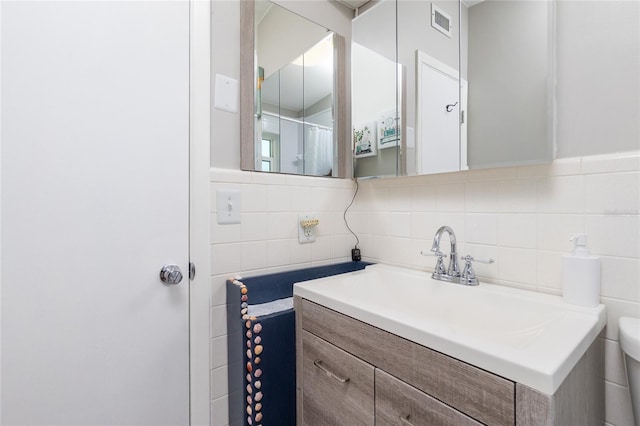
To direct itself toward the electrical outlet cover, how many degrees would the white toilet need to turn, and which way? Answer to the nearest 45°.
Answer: approximately 45° to its right

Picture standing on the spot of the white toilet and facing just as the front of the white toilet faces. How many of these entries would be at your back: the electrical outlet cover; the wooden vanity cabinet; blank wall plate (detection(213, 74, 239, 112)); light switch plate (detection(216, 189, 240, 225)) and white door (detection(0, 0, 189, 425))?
0

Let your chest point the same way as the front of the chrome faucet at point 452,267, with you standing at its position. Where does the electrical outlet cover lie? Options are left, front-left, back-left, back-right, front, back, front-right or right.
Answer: front-right

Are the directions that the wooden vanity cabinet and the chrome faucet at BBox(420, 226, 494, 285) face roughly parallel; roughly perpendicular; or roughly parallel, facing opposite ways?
roughly parallel

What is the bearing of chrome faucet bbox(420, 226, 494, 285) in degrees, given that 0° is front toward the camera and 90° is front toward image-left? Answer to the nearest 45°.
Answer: approximately 45°

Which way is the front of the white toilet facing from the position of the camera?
facing the viewer and to the left of the viewer

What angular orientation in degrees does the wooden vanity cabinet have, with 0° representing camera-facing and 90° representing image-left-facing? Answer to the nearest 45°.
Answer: approximately 45°

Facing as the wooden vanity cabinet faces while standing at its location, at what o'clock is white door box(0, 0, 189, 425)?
The white door is roughly at 1 o'clock from the wooden vanity cabinet.

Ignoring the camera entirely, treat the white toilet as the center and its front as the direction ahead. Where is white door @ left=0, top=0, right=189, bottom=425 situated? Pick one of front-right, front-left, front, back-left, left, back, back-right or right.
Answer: front

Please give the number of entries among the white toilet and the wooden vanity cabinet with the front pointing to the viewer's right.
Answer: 0

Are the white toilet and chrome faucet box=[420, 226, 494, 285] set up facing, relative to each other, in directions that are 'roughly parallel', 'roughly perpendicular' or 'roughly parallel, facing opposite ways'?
roughly parallel
